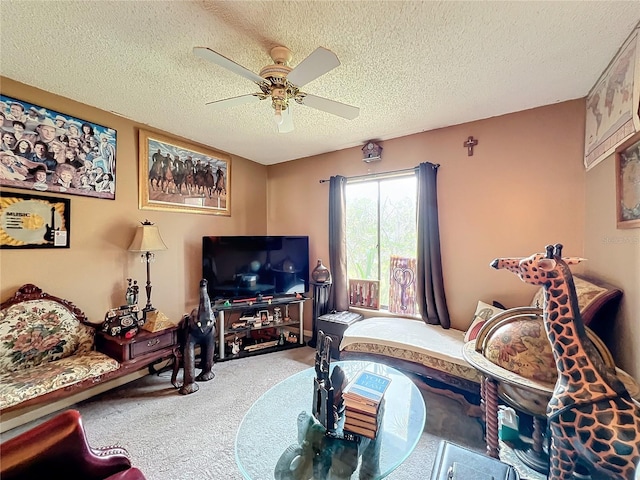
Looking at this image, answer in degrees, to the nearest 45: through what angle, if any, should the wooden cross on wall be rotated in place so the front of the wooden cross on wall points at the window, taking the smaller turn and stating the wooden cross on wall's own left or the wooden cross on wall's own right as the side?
approximately 90° to the wooden cross on wall's own right

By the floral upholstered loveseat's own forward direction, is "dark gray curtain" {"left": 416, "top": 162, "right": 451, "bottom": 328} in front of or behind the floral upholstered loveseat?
in front

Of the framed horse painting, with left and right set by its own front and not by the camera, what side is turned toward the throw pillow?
front

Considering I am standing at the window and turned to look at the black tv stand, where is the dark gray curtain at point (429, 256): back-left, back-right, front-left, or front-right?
back-left

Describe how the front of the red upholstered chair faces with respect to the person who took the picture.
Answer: facing away from the viewer and to the right of the viewer

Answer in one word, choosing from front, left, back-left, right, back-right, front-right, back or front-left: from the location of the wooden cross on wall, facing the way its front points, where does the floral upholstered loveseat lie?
front-right

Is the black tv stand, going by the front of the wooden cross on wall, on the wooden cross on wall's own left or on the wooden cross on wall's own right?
on the wooden cross on wall's own right

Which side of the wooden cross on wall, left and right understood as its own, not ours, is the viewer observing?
front

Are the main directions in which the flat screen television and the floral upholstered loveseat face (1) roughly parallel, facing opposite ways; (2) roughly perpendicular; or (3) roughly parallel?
roughly perpendicular

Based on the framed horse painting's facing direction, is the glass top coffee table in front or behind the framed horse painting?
in front

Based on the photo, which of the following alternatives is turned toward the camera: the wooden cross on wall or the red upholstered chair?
the wooden cross on wall

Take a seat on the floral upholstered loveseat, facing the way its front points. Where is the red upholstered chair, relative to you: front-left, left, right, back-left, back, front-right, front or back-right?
front-right

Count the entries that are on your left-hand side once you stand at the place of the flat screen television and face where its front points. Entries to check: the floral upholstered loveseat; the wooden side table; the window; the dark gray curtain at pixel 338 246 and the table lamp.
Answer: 2
